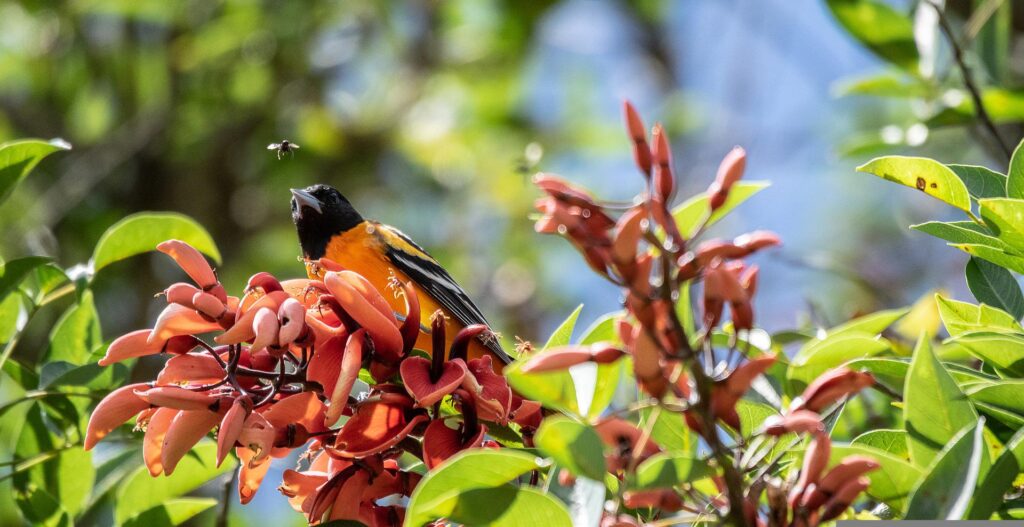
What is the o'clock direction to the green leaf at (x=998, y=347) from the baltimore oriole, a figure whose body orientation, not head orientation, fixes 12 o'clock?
The green leaf is roughly at 8 o'clock from the baltimore oriole.

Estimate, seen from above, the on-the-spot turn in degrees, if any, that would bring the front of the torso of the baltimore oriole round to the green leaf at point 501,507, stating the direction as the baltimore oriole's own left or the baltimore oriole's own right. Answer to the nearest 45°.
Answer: approximately 90° to the baltimore oriole's own left

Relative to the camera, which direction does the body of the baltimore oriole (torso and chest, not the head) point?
to the viewer's left

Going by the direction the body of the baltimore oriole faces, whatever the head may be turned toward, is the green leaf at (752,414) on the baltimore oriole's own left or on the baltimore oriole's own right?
on the baltimore oriole's own left

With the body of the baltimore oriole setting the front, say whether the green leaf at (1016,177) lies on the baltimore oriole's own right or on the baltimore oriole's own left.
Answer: on the baltimore oriole's own left

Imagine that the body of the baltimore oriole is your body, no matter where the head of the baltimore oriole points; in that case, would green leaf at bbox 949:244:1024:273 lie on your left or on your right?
on your left

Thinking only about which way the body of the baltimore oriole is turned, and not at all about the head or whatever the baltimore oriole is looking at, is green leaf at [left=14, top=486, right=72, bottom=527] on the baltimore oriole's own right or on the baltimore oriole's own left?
on the baltimore oriole's own left

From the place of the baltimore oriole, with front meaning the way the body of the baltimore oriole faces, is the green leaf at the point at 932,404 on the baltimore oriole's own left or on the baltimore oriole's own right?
on the baltimore oriole's own left
